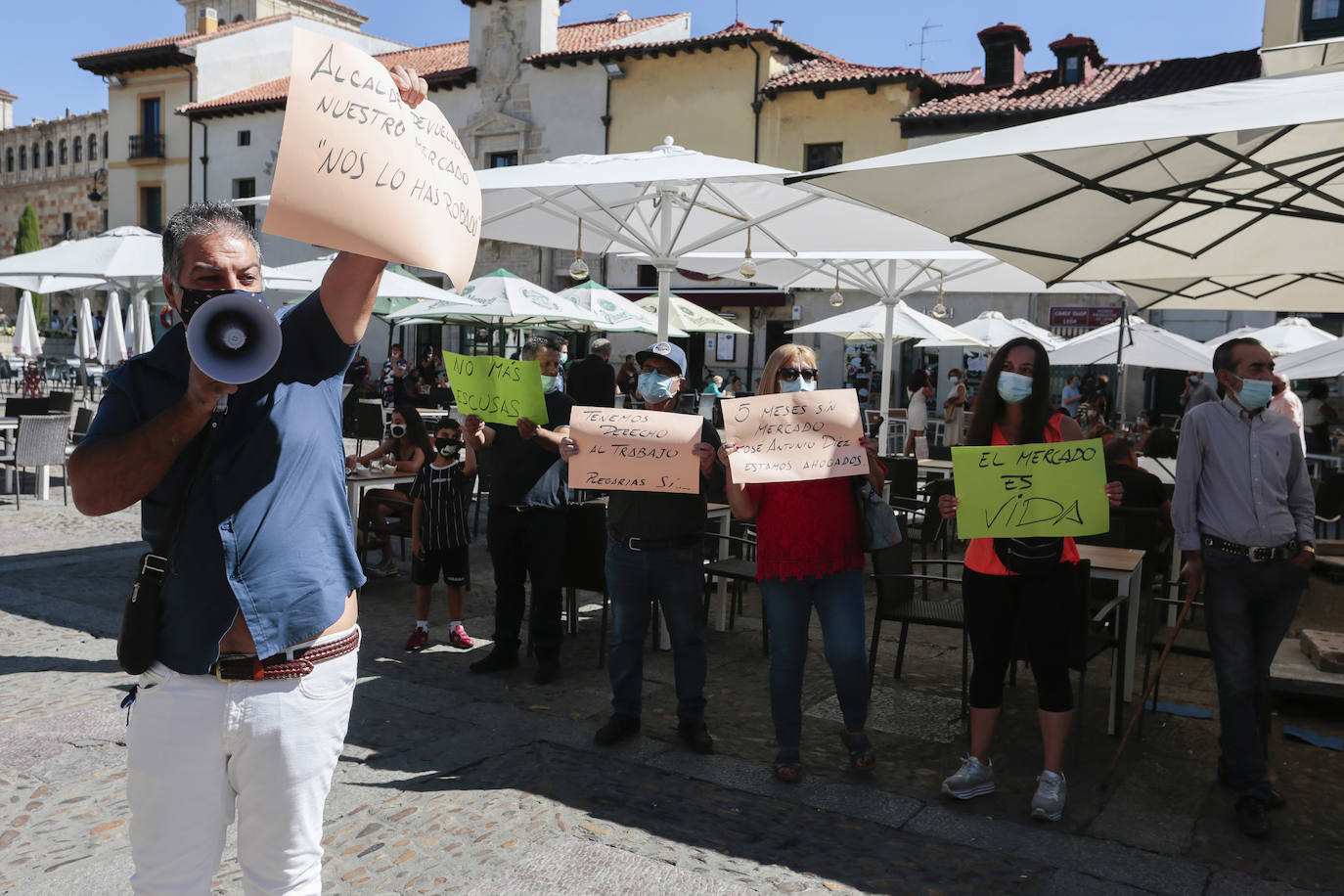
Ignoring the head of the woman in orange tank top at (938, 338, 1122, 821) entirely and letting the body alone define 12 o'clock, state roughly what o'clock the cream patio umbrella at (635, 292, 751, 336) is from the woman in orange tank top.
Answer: The cream patio umbrella is roughly at 5 o'clock from the woman in orange tank top.

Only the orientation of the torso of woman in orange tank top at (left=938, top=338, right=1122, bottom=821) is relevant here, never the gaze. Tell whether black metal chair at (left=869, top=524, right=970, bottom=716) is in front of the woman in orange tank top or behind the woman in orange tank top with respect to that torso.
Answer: behind

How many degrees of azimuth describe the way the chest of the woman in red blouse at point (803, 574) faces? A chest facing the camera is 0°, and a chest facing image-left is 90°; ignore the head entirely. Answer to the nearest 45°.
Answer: approximately 0°

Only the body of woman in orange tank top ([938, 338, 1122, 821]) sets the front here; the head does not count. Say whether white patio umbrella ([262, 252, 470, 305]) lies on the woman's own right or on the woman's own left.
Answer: on the woman's own right

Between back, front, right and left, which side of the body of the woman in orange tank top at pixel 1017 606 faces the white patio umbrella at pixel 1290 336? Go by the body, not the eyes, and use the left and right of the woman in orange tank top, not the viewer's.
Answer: back

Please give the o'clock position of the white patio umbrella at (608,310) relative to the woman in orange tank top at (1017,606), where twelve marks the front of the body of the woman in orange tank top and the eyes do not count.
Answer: The white patio umbrella is roughly at 5 o'clock from the woman in orange tank top.
